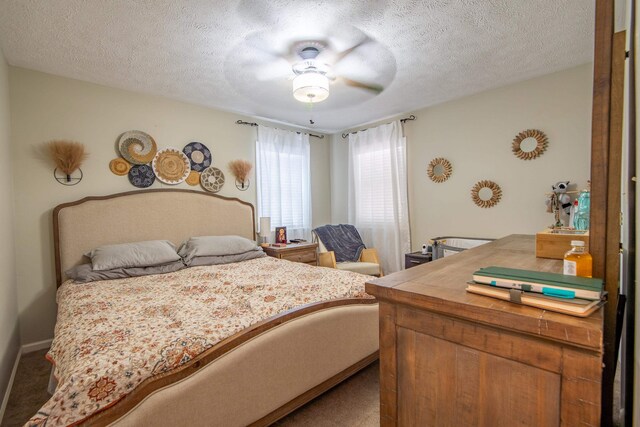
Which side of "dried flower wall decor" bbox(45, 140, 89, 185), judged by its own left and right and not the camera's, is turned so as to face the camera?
front

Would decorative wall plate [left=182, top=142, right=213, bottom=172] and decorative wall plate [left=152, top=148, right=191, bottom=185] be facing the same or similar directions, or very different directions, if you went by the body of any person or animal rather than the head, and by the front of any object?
same or similar directions

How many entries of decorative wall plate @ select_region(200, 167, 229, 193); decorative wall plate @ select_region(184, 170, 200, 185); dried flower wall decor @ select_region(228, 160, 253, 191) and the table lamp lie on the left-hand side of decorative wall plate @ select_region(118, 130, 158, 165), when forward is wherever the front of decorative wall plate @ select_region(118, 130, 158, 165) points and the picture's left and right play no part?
4

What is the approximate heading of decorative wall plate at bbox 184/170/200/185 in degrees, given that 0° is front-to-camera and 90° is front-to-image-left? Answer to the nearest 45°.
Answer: approximately 0°

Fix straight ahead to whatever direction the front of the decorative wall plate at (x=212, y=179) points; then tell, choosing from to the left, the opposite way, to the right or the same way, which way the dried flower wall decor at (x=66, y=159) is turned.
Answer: the same way

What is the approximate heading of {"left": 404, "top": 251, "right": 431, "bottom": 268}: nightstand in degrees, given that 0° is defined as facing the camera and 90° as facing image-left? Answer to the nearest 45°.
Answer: approximately 45°

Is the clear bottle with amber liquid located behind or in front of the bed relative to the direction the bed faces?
in front

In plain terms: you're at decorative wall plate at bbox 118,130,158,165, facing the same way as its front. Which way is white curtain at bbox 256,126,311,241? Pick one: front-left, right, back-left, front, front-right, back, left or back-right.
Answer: left

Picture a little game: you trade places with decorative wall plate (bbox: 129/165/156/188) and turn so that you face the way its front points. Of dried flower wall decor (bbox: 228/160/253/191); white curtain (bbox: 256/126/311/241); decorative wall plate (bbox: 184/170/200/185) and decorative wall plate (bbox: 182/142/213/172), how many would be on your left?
4

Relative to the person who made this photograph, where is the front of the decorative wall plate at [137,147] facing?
facing the viewer

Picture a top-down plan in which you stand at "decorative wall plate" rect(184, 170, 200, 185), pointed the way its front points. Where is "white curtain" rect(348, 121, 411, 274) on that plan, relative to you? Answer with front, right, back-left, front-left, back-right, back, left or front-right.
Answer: left

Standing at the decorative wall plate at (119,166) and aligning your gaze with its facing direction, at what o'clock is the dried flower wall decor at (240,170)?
The dried flower wall decor is roughly at 9 o'clock from the decorative wall plate.

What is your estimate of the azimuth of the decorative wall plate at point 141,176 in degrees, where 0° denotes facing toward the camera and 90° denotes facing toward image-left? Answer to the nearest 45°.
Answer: approximately 0°

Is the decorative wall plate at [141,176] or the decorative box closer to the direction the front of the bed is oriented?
the decorative box

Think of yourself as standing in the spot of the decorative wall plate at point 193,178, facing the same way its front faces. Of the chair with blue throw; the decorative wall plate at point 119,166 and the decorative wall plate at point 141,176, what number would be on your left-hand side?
1

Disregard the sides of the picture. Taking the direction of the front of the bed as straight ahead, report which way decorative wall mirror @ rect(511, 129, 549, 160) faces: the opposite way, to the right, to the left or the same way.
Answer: to the right
